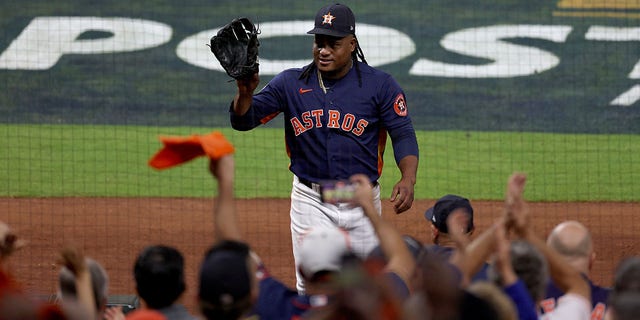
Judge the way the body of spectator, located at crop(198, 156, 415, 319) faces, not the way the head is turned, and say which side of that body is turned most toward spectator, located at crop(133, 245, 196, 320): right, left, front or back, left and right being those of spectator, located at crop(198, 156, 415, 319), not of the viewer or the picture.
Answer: left

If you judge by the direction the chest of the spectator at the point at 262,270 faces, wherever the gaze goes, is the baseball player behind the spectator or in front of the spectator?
in front

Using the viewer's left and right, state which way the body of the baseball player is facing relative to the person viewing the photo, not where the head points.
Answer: facing the viewer

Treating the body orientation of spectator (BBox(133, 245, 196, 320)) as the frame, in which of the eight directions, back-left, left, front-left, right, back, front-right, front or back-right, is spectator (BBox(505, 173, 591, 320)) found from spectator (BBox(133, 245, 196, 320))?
right

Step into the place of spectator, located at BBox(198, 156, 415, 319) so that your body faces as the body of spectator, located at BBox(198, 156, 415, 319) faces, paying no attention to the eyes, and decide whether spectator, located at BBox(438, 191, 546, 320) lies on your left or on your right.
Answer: on your right

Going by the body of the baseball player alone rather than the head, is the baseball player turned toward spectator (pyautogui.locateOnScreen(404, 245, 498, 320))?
yes

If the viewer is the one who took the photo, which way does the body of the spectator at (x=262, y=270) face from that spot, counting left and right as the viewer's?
facing away from the viewer

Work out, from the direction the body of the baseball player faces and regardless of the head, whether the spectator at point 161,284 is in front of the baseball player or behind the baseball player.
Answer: in front

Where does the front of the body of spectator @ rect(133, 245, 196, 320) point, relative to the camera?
away from the camera

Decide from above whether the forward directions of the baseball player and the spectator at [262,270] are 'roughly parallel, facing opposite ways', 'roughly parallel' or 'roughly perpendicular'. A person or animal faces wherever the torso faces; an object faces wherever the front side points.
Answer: roughly parallel, facing opposite ways

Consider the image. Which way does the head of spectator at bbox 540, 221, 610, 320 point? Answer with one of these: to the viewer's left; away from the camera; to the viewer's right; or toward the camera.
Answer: away from the camera

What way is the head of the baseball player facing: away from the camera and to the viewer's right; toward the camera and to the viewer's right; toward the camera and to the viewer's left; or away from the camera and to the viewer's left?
toward the camera and to the viewer's left

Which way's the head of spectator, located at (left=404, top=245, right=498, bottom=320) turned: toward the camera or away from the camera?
away from the camera

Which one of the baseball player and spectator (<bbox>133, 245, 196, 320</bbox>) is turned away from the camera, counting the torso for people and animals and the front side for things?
the spectator

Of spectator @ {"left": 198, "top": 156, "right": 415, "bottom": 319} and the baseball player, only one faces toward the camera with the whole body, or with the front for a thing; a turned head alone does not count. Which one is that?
the baseball player
